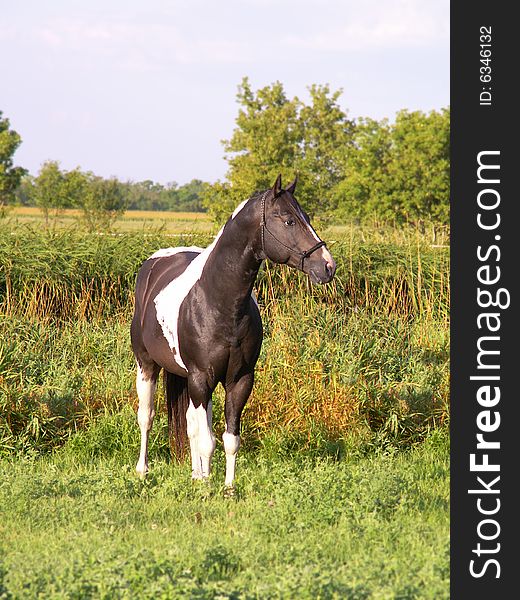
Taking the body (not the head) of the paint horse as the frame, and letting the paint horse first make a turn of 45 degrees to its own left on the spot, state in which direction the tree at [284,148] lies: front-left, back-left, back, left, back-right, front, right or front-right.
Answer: left

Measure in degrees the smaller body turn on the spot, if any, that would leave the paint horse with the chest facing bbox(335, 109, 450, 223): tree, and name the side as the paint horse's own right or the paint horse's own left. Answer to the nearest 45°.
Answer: approximately 135° to the paint horse's own left

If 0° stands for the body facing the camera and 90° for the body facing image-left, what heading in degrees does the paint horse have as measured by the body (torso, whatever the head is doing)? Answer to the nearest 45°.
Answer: approximately 315°

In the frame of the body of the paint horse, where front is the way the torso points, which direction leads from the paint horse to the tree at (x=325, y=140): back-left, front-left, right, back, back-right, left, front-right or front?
back-left
